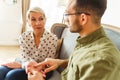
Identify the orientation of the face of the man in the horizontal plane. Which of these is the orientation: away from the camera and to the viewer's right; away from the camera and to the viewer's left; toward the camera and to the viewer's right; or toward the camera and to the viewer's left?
away from the camera and to the viewer's left

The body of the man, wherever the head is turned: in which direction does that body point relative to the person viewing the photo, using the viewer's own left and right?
facing to the left of the viewer

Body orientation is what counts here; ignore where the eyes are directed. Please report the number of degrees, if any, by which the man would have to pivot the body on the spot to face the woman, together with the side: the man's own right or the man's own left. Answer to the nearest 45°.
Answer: approximately 45° to the man's own right

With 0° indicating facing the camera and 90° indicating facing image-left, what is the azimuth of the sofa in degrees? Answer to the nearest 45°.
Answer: approximately 45°
